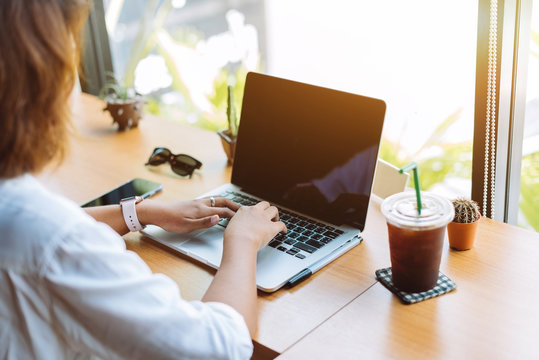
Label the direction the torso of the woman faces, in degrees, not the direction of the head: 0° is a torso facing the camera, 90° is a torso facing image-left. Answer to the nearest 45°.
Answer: approximately 225°

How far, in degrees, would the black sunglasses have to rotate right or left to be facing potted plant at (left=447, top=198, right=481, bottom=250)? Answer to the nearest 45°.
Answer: approximately 90° to its left

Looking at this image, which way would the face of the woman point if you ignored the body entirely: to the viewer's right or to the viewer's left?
to the viewer's right

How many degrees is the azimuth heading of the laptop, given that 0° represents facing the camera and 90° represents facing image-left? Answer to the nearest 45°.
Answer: approximately 45°

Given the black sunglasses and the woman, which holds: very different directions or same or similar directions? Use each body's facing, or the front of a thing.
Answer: very different directions
